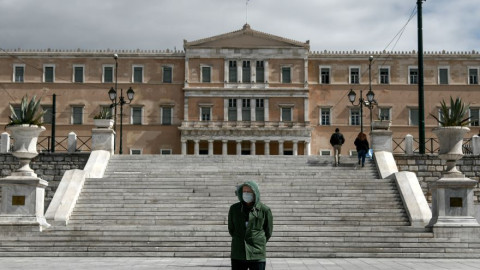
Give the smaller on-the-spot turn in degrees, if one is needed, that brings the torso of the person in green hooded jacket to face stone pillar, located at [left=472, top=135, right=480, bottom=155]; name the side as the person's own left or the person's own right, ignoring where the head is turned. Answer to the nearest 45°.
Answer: approximately 135° to the person's own left

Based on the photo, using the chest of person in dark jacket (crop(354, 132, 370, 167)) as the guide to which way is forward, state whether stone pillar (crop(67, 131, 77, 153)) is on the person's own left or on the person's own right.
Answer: on the person's own left

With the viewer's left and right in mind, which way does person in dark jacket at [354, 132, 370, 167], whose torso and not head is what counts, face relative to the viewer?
facing away from the viewer

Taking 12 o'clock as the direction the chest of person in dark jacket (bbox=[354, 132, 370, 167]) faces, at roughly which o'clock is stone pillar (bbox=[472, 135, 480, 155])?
The stone pillar is roughly at 2 o'clock from the person in dark jacket.

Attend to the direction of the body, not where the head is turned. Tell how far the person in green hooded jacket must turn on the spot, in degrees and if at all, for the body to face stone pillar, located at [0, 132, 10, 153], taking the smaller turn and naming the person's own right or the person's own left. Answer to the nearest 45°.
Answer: approximately 135° to the person's own right

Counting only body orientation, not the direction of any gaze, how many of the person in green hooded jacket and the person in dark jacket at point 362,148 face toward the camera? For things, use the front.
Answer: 1

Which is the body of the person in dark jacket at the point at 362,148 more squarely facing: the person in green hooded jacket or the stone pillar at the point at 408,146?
the stone pillar

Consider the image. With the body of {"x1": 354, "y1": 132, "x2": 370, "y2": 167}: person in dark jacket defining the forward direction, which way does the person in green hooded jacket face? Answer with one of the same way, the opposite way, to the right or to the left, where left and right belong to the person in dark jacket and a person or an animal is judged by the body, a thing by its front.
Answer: the opposite way

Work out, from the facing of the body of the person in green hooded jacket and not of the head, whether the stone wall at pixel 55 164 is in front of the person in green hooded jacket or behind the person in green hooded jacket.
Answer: behind
